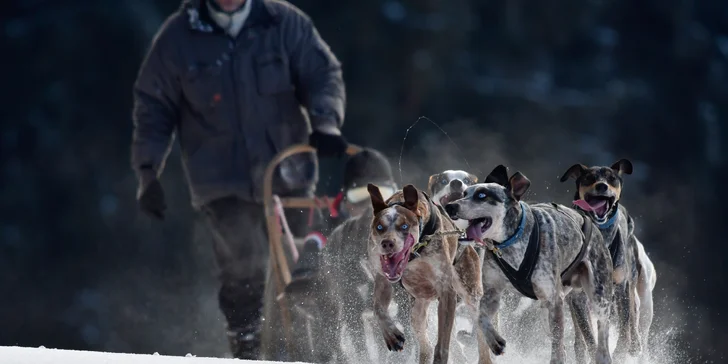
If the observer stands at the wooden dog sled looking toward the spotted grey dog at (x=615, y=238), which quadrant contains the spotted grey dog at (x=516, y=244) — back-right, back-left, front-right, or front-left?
front-right

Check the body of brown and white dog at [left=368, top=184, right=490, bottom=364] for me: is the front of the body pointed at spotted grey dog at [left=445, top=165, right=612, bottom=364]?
no

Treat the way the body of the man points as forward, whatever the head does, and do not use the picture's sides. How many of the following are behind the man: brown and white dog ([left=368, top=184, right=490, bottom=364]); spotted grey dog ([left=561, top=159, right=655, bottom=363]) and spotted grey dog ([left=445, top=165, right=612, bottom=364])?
0

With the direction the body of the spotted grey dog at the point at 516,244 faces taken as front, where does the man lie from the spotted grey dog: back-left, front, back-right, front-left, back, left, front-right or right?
right

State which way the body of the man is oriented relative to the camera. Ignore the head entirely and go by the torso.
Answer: toward the camera

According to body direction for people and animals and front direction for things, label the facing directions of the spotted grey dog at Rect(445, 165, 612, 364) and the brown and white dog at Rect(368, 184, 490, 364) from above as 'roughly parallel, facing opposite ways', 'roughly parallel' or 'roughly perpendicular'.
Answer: roughly parallel
